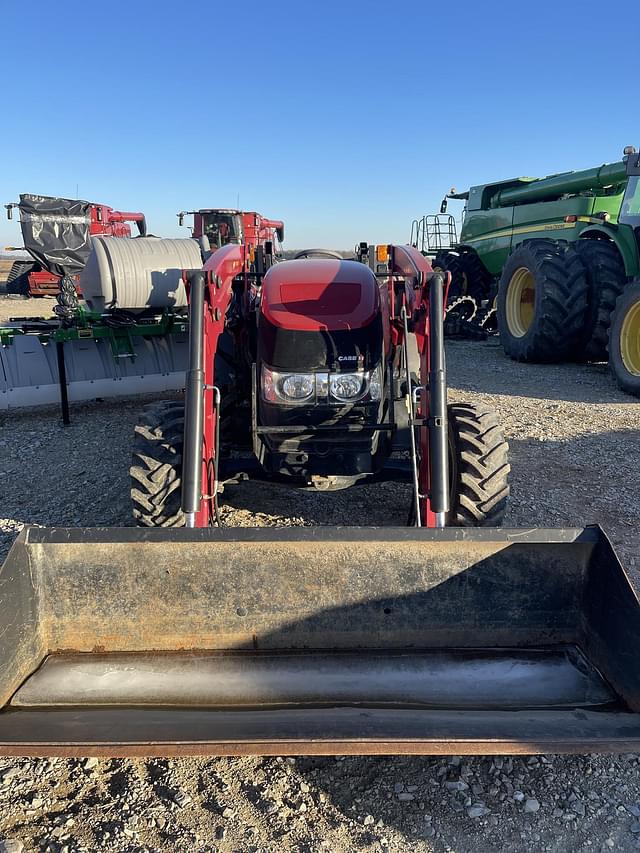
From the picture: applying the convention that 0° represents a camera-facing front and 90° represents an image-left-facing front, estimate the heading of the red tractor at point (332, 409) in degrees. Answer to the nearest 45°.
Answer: approximately 0°

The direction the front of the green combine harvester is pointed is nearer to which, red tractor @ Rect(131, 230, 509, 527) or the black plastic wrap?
the red tractor

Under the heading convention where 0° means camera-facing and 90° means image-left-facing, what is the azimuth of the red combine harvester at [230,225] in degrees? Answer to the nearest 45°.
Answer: approximately 45°

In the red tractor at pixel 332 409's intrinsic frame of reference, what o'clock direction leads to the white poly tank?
The white poly tank is roughly at 5 o'clock from the red tractor.

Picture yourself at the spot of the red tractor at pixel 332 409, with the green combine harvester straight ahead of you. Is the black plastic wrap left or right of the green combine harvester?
left

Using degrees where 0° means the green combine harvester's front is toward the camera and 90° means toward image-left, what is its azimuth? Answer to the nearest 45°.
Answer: approximately 315°

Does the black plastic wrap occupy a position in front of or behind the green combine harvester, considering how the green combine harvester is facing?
behind

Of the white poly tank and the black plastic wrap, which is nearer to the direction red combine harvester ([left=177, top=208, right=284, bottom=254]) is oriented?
the white poly tank

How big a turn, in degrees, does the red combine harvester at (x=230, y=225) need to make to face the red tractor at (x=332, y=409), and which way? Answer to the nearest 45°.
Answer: approximately 45° to its left
